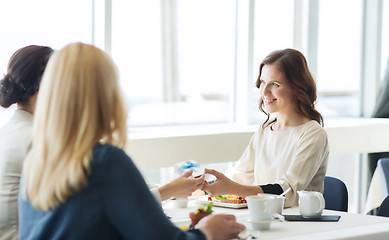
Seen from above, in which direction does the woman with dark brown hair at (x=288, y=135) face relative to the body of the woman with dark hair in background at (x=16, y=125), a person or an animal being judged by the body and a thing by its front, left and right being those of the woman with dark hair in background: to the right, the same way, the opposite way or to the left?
the opposite way

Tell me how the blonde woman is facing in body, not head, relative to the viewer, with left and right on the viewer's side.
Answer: facing away from the viewer and to the right of the viewer

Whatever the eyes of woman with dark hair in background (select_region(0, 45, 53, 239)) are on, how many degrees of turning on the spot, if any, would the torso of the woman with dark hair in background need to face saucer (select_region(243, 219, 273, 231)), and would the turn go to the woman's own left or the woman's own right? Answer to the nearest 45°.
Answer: approximately 90° to the woman's own right

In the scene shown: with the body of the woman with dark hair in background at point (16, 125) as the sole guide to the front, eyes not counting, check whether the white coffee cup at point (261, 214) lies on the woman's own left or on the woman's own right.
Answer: on the woman's own right

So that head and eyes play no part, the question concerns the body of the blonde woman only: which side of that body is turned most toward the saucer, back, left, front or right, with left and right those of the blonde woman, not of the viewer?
front

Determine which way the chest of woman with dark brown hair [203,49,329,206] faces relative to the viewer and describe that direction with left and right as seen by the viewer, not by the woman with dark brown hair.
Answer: facing the viewer and to the left of the viewer

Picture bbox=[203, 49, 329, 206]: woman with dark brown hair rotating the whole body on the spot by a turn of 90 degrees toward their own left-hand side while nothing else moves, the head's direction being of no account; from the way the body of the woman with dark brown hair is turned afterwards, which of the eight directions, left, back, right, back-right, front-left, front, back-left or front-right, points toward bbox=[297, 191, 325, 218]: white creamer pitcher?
front-right

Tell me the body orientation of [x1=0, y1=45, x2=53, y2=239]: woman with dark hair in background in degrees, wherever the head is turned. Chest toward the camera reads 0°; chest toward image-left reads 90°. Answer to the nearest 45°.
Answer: approximately 225°

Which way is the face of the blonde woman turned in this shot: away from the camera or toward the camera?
away from the camera

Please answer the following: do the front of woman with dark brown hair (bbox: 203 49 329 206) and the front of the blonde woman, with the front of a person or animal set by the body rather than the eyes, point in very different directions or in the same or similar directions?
very different directions

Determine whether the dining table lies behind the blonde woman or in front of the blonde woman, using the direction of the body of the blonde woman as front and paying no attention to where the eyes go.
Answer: in front

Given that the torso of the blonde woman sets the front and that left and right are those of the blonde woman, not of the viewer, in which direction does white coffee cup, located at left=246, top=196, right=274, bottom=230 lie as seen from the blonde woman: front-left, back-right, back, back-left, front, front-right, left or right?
front

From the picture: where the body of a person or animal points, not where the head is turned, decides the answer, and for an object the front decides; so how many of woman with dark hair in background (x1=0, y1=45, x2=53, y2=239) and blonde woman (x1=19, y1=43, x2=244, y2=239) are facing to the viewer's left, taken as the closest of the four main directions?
0
